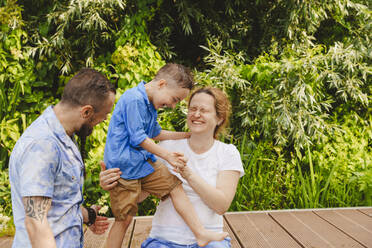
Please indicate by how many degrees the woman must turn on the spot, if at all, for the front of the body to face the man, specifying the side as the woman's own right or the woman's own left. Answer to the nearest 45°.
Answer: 0° — they already face them

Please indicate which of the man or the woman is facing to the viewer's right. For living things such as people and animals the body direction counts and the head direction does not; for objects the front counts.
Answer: the man

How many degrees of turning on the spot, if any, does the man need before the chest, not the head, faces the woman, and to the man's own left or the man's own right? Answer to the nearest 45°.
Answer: approximately 45° to the man's own left

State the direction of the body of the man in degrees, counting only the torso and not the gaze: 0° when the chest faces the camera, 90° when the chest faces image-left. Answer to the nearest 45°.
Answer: approximately 270°

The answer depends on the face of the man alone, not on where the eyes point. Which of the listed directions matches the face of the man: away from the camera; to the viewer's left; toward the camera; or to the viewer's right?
to the viewer's right

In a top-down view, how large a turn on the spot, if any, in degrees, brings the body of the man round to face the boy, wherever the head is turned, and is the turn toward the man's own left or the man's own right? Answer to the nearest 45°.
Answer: approximately 45° to the man's own left

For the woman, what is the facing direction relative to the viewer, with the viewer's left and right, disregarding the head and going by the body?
facing the viewer and to the left of the viewer

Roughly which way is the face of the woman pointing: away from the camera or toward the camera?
toward the camera
